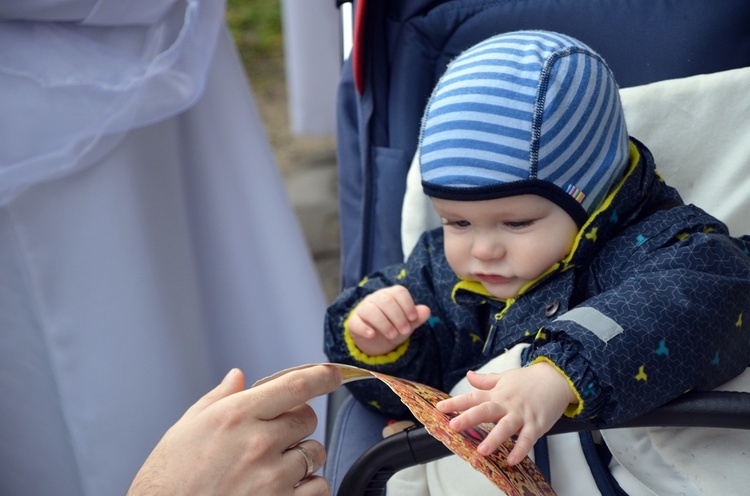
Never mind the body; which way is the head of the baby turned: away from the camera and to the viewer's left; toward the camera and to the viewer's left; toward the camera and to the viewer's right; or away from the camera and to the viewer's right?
toward the camera and to the viewer's left

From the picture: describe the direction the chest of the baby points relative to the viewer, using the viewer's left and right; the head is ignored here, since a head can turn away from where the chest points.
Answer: facing the viewer and to the left of the viewer
